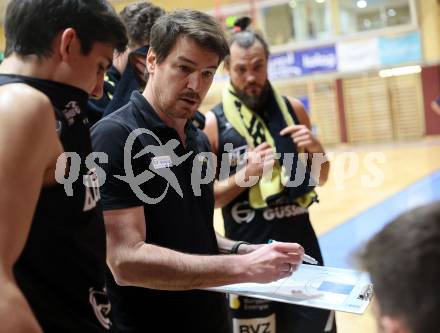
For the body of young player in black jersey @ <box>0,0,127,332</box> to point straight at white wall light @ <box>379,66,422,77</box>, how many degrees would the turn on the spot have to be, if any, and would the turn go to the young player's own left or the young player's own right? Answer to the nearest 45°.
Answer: approximately 45° to the young player's own left

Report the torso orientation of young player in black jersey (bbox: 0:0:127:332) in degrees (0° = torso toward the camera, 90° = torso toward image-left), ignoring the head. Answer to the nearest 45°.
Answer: approximately 270°

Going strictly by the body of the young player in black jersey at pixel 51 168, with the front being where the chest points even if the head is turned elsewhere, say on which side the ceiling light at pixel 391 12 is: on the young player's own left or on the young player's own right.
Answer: on the young player's own left

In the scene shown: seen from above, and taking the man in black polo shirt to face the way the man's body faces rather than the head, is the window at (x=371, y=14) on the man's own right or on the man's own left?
on the man's own left

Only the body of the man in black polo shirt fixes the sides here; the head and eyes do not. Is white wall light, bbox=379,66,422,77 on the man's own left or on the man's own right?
on the man's own left

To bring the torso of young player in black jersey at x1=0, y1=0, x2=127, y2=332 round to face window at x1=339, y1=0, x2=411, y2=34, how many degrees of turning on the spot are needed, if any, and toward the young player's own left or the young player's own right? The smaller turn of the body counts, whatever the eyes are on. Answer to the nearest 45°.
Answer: approximately 45° to the young player's own left

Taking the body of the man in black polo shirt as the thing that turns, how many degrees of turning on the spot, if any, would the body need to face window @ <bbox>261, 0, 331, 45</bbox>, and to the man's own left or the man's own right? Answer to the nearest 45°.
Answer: approximately 135° to the man's own left

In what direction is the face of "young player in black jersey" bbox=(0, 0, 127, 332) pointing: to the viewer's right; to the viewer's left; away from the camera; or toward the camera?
to the viewer's right
